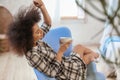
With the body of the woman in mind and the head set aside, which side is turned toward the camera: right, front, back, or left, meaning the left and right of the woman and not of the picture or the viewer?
right
